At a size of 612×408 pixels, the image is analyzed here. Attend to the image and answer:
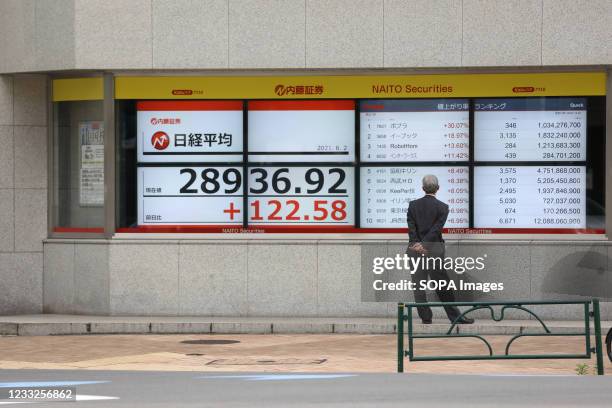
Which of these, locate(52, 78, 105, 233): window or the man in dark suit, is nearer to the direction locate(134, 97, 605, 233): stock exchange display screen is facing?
the man in dark suit

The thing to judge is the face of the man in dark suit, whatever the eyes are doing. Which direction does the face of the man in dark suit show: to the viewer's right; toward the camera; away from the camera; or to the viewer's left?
away from the camera

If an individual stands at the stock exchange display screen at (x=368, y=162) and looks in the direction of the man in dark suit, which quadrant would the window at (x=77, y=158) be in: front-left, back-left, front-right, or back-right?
back-right

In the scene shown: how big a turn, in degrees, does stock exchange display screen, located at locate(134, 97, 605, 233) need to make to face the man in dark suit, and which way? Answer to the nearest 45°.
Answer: approximately 45° to its left

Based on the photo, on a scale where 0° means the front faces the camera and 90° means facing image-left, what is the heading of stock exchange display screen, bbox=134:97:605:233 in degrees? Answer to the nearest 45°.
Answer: approximately 0°

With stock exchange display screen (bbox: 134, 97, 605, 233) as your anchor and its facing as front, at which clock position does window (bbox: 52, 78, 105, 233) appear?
The window is roughly at 3 o'clock from the stock exchange display screen.
